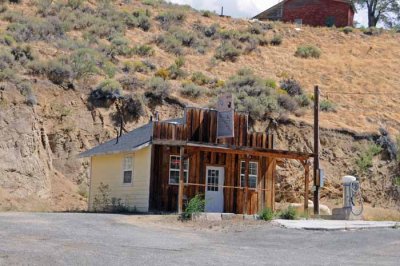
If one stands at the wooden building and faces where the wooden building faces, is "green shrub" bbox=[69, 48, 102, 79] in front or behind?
behind

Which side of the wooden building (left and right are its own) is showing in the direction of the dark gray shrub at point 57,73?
back

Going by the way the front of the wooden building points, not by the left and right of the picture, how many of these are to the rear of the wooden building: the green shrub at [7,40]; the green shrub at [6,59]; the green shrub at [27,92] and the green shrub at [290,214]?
3

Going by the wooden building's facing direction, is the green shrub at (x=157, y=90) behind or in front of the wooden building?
behind

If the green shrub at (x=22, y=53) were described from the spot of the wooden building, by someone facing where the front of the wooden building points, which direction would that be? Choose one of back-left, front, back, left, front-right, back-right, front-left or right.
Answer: back

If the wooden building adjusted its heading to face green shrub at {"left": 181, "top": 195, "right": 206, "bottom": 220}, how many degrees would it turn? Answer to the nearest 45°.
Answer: approximately 45° to its right

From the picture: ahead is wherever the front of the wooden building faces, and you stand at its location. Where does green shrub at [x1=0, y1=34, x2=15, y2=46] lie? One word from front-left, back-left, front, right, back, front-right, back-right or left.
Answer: back

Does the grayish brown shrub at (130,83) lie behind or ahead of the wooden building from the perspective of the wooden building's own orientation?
behind

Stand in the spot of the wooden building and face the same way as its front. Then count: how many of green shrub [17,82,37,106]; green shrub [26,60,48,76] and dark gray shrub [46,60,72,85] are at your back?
3

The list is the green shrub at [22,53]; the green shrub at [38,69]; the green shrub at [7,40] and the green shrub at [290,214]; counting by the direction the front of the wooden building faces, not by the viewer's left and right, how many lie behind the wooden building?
3

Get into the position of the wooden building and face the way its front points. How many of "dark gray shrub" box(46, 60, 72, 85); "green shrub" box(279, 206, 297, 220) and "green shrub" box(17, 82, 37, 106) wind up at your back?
2

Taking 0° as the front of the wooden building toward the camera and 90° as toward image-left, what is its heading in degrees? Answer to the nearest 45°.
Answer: approximately 315°

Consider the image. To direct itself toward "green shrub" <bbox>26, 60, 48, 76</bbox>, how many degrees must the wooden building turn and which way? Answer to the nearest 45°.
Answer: approximately 180°
